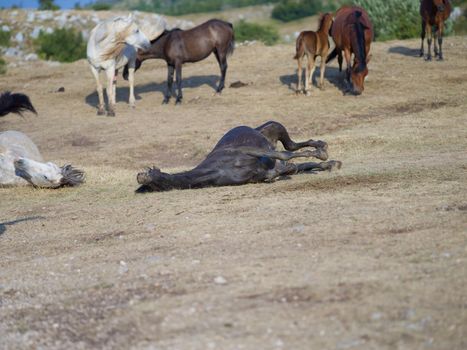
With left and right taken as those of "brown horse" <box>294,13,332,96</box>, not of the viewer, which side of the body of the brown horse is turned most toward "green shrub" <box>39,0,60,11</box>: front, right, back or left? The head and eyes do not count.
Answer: left

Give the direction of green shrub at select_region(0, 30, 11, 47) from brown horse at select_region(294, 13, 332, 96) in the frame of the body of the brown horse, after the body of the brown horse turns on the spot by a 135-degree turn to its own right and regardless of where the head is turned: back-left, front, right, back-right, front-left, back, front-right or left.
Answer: back-right

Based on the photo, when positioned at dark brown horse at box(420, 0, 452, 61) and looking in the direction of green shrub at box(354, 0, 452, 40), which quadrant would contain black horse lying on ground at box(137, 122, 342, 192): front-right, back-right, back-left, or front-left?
back-left

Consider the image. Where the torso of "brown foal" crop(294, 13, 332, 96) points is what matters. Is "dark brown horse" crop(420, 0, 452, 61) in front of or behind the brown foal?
in front

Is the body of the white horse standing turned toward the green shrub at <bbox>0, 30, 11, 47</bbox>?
no

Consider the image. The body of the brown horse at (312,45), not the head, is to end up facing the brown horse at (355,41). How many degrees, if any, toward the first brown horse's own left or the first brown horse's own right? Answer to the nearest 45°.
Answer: approximately 45° to the first brown horse's own right

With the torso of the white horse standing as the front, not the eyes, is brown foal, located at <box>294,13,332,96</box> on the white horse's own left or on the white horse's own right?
on the white horse's own left

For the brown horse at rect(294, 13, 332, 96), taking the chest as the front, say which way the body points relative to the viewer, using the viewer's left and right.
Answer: facing away from the viewer and to the right of the viewer
